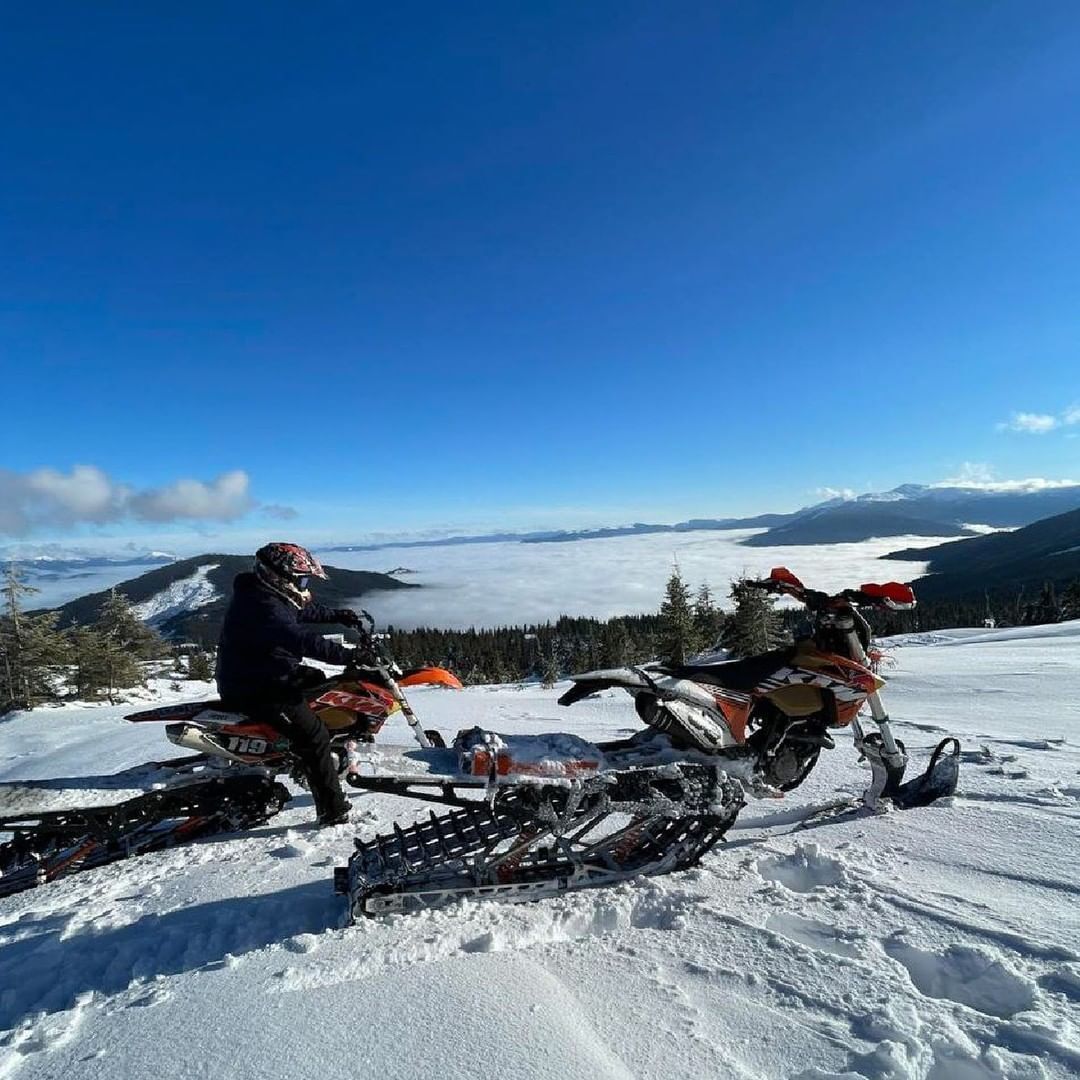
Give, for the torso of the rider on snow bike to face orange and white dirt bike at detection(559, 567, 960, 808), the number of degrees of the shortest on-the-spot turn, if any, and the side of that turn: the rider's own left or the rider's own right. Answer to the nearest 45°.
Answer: approximately 45° to the rider's own right

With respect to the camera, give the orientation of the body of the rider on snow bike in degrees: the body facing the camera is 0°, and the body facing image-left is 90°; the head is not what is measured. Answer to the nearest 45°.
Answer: approximately 270°

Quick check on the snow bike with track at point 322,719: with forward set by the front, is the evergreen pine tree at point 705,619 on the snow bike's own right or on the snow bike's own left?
on the snow bike's own left

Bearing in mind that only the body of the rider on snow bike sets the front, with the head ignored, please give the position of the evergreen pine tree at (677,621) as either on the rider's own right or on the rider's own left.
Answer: on the rider's own left

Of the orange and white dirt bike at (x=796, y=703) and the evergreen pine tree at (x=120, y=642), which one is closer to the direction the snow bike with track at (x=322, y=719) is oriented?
the orange and white dirt bike

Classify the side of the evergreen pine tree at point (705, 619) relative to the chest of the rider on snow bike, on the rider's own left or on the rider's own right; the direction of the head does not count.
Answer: on the rider's own left

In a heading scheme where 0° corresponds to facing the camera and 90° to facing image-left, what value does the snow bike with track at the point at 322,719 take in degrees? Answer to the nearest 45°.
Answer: approximately 270°
